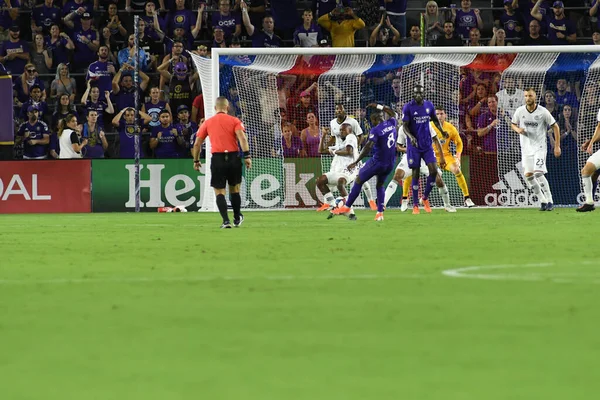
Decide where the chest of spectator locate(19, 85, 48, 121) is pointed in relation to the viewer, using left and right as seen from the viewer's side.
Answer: facing the viewer

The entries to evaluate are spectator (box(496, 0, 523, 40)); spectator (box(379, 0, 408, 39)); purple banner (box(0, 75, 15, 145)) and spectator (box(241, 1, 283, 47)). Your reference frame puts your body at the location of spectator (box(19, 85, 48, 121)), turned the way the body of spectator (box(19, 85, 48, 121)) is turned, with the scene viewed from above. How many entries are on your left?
3

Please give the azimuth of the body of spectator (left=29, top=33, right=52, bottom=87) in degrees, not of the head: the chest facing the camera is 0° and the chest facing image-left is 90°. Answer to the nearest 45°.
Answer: approximately 0°

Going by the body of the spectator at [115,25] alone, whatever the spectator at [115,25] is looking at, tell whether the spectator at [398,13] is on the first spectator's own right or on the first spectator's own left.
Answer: on the first spectator's own left

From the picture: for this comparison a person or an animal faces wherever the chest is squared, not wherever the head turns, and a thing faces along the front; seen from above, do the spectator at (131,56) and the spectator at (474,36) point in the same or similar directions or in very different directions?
same or similar directions

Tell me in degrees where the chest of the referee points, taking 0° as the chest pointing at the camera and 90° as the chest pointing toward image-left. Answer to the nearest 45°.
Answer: approximately 180°

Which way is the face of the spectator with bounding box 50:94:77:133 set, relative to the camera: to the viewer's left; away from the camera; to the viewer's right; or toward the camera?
toward the camera

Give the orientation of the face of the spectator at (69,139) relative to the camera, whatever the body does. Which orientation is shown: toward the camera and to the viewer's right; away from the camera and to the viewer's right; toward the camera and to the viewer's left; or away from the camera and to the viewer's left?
toward the camera and to the viewer's right

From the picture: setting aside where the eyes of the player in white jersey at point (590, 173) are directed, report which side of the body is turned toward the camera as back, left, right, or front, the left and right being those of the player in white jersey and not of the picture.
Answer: left

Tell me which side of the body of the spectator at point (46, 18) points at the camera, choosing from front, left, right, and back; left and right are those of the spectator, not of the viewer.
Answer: front

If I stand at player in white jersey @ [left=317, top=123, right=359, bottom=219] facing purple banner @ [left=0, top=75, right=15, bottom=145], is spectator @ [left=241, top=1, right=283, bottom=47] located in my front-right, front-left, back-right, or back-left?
front-right

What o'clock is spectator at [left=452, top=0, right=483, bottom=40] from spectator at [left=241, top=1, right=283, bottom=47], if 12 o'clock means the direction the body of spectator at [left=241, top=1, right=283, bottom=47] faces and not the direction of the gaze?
spectator at [left=452, top=0, right=483, bottom=40] is roughly at 9 o'clock from spectator at [left=241, top=1, right=283, bottom=47].

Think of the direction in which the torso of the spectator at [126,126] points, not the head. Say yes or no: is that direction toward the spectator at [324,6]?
no

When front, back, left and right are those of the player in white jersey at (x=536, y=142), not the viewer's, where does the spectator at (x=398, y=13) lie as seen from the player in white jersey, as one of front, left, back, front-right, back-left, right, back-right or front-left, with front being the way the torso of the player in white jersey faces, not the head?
back-right

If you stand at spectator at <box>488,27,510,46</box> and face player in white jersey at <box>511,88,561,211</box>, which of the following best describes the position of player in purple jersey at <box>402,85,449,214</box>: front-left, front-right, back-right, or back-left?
front-right

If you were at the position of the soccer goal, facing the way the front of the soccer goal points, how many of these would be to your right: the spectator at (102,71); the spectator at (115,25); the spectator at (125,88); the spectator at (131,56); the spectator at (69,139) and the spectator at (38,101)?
6
